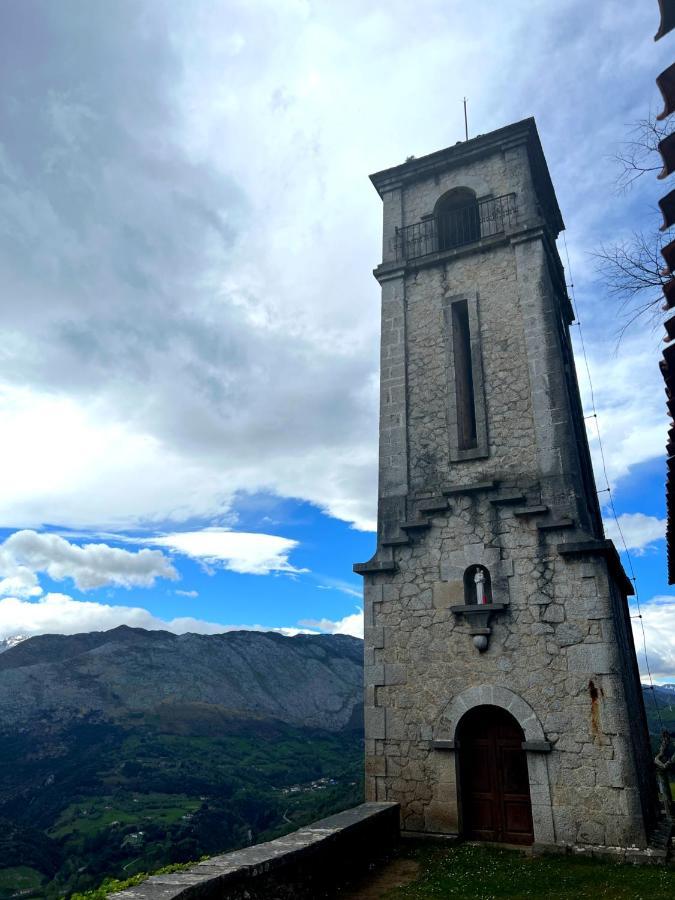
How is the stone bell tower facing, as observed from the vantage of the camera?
facing the viewer

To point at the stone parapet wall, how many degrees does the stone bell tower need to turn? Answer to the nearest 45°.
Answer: approximately 45° to its right
